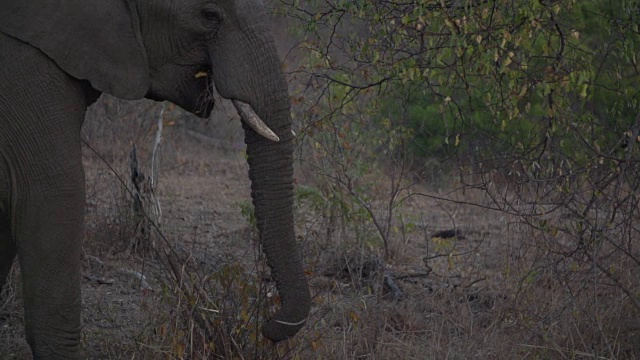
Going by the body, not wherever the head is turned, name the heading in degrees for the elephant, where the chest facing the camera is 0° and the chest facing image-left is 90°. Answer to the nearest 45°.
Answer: approximately 270°
